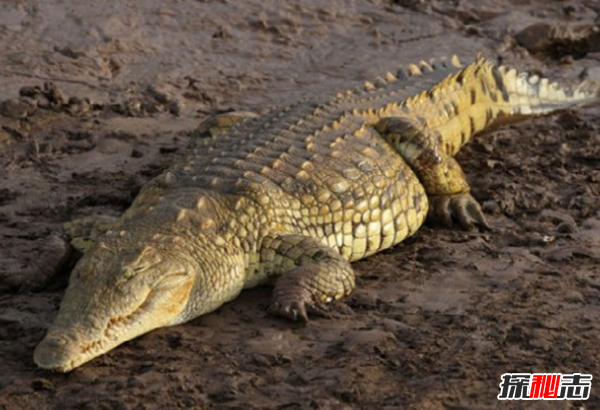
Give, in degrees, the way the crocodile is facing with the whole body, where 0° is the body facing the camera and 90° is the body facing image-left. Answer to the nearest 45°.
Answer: approximately 45°

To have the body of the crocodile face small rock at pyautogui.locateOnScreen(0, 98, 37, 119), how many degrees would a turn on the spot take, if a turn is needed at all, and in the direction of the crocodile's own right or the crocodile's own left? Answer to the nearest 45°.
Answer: approximately 90° to the crocodile's own right
